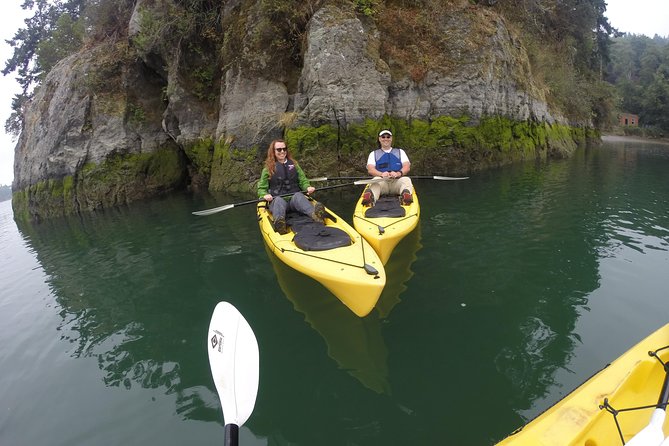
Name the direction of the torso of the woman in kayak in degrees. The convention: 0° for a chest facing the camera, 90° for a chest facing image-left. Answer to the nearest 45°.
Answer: approximately 315°

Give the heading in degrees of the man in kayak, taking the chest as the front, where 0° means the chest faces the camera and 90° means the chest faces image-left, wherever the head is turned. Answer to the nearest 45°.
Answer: approximately 0°

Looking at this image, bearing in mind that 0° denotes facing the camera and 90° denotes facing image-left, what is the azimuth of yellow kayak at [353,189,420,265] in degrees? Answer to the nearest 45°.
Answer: approximately 0°
